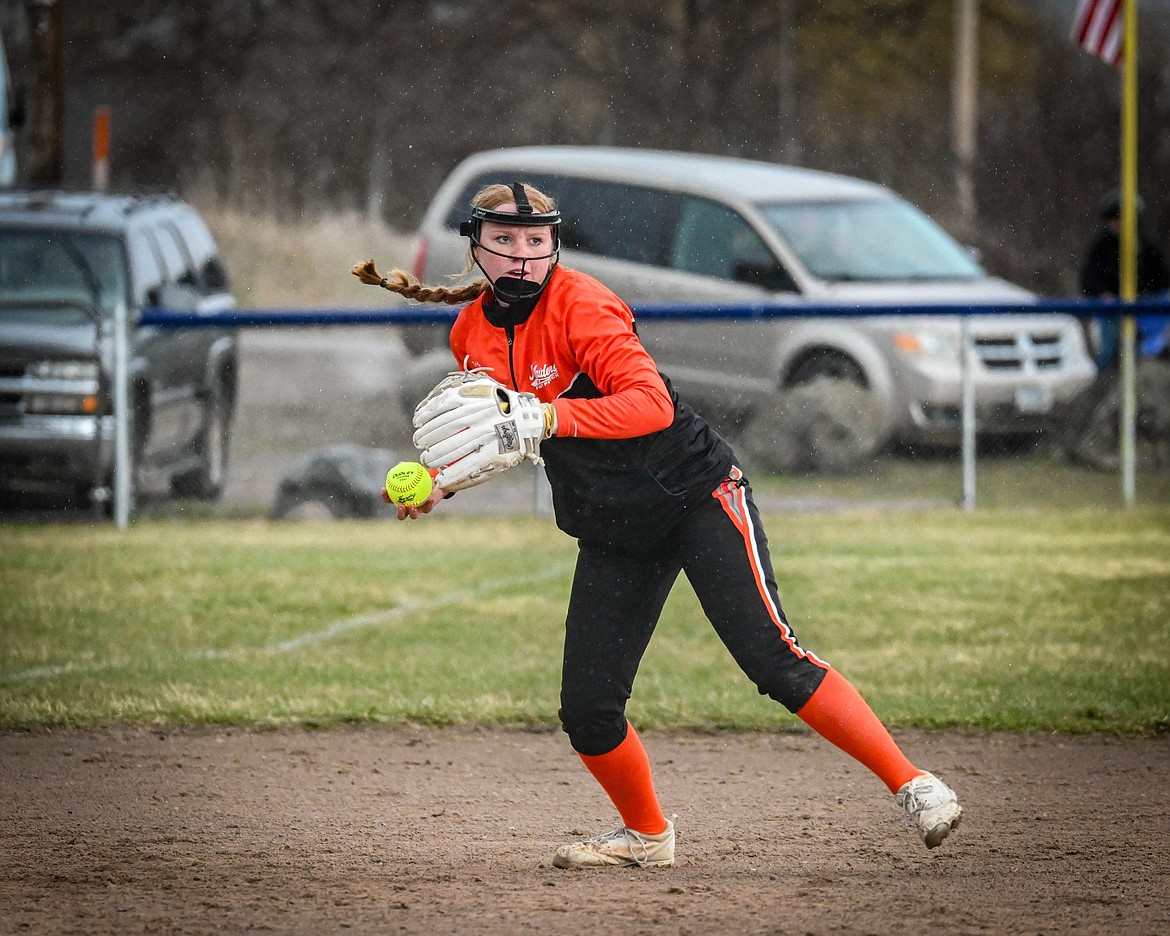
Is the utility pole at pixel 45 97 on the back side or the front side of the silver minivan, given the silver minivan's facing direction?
on the back side

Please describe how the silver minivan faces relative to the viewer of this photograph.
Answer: facing the viewer and to the right of the viewer

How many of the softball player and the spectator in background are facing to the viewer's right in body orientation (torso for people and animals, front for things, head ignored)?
0

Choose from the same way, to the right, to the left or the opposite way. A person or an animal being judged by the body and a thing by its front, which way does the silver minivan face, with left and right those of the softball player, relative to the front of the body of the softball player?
to the left

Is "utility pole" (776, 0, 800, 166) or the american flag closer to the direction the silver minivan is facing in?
the american flag

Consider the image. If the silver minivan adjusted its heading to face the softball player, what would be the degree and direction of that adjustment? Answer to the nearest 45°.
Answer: approximately 45° to its right

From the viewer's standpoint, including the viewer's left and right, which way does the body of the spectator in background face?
facing the viewer

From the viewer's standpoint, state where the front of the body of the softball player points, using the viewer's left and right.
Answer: facing the viewer and to the left of the viewer

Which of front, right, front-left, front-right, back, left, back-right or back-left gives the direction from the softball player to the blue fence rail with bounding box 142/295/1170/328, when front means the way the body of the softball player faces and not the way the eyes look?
back-right

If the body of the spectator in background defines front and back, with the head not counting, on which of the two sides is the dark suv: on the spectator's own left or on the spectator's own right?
on the spectator's own right
